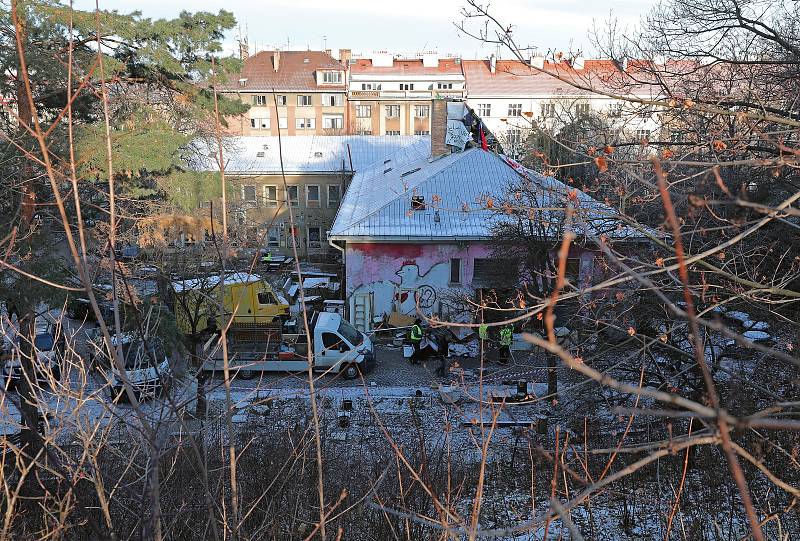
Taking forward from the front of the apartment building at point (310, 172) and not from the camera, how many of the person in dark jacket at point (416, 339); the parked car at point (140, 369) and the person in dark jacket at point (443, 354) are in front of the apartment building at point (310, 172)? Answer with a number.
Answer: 3

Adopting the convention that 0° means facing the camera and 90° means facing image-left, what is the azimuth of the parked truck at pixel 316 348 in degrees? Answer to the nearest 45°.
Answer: approximately 270°

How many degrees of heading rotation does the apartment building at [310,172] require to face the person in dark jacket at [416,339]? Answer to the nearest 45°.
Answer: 0° — it already faces them

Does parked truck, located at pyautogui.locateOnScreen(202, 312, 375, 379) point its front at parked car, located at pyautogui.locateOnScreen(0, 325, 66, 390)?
no

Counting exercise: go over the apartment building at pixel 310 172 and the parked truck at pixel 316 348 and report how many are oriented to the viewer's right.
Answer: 1

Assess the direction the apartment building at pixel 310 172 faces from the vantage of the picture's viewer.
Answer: facing the viewer

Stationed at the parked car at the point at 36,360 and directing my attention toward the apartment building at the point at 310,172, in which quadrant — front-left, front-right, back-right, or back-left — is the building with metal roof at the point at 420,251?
front-right

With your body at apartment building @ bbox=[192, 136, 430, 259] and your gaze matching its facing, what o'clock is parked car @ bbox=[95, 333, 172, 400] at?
The parked car is roughly at 12 o'clock from the apartment building.

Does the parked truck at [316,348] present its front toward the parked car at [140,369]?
no

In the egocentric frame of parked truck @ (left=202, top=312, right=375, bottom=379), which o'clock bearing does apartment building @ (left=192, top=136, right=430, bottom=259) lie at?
The apartment building is roughly at 9 o'clock from the parked truck.

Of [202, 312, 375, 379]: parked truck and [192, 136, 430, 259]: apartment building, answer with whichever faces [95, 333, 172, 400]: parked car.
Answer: the apartment building

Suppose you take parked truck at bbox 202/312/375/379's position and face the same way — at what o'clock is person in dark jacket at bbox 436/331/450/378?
The person in dark jacket is roughly at 12 o'clock from the parked truck.

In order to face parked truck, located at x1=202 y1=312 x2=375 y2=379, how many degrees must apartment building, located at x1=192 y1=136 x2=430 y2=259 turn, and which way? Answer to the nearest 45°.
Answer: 0° — it already faces it

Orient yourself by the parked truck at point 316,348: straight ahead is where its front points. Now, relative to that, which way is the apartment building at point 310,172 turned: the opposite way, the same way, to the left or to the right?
to the right

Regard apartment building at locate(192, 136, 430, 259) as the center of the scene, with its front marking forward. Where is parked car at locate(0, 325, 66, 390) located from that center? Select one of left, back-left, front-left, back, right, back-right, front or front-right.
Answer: front

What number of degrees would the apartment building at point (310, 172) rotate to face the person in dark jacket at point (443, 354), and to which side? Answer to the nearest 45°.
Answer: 0° — it already faces them
